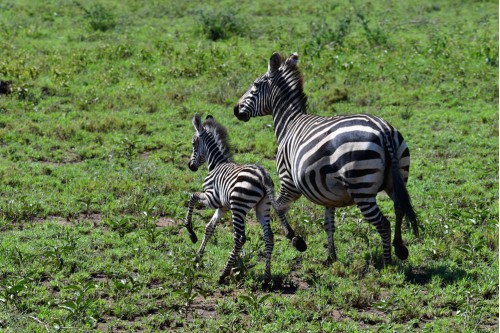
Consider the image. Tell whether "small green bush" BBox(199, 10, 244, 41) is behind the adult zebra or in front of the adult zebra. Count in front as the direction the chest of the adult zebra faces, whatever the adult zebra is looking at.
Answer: in front

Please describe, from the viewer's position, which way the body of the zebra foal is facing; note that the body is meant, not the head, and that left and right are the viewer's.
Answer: facing away from the viewer and to the left of the viewer

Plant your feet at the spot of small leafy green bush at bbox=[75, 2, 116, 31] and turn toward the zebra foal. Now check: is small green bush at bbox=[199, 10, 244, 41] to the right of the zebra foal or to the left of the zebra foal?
left

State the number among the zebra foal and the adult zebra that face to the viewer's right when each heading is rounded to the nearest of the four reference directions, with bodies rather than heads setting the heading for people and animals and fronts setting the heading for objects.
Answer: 0

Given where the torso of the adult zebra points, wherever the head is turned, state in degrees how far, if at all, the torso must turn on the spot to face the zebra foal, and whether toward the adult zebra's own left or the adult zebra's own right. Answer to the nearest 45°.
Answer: approximately 45° to the adult zebra's own left

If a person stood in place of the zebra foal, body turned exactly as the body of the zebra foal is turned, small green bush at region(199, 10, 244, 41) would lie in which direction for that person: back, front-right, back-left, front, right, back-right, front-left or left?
front-right

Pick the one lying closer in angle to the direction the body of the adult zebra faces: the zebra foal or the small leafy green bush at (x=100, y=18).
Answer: the small leafy green bush

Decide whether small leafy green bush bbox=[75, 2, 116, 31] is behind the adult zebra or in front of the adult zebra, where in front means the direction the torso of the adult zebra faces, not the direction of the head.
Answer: in front

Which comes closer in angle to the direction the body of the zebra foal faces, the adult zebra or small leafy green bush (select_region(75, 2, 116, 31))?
the small leafy green bush

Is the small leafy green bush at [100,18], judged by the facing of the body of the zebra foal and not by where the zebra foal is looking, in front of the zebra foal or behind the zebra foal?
in front

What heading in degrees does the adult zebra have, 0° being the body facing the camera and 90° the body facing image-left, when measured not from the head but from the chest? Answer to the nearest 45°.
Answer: approximately 135°
